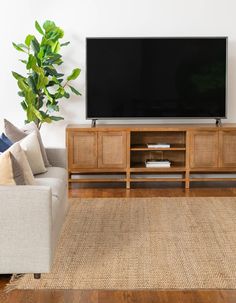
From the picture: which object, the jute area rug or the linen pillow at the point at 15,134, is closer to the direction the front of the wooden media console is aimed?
the jute area rug

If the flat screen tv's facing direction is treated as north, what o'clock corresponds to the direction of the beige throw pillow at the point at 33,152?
The beige throw pillow is roughly at 1 o'clock from the flat screen tv.

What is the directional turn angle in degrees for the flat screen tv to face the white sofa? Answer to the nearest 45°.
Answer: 0° — it already faces it

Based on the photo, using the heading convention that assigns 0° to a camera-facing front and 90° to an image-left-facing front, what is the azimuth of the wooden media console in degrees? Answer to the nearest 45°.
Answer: approximately 0°

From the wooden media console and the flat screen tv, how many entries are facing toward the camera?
2

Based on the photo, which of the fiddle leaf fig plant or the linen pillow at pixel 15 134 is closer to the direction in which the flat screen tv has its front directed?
the linen pillow

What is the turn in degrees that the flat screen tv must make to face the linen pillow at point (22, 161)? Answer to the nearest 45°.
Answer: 0° — it already faces it

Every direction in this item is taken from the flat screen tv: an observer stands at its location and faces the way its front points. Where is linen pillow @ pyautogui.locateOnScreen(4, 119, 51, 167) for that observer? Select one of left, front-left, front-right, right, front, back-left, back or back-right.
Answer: front-right

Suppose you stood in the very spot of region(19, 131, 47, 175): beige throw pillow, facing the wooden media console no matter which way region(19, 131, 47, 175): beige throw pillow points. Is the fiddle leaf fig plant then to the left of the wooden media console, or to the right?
left

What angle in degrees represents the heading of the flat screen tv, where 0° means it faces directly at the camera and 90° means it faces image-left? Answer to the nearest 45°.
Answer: approximately 0°
